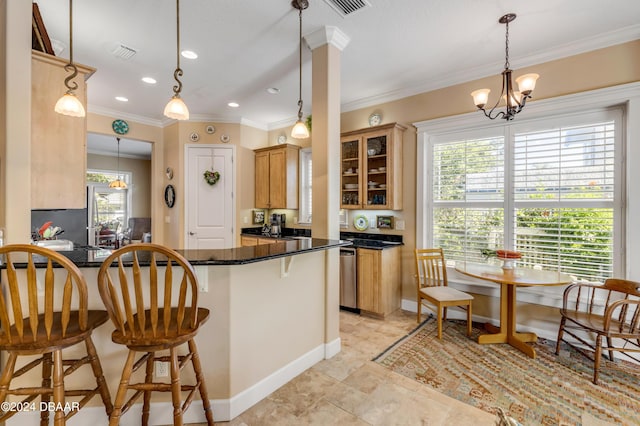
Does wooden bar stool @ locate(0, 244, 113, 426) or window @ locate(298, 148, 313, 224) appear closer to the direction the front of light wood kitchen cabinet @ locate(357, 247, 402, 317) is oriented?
the wooden bar stool

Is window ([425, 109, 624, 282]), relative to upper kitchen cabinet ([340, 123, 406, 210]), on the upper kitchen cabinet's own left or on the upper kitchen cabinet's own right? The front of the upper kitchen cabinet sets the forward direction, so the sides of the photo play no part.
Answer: on the upper kitchen cabinet's own left

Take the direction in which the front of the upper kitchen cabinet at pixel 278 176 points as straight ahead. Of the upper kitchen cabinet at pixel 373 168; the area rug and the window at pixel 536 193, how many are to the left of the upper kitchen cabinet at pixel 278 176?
3

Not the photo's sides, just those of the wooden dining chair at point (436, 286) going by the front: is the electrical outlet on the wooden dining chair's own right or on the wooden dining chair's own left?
on the wooden dining chair's own right

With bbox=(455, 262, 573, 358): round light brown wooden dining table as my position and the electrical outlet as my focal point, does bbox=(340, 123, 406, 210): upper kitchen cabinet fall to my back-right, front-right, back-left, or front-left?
front-right

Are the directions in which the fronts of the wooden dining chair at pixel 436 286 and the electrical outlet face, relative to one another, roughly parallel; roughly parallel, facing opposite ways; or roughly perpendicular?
roughly parallel

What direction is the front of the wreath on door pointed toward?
toward the camera

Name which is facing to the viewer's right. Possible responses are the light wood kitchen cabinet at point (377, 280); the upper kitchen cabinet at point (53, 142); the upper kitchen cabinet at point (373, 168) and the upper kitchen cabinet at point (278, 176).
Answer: the upper kitchen cabinet at point (53, 142)

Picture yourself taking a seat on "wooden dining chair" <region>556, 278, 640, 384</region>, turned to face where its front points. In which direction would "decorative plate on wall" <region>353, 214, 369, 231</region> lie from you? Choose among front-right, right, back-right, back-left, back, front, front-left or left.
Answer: front-right

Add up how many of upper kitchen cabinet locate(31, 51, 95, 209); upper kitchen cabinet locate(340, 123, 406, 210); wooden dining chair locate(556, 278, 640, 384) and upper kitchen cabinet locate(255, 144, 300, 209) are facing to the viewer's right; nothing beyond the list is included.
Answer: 1

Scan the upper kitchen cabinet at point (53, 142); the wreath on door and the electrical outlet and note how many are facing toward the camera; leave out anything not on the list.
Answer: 2

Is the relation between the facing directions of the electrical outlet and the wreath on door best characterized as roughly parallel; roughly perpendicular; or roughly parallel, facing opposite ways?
roughly parallel

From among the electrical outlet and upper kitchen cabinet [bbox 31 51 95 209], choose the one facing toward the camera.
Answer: the electrical outlet

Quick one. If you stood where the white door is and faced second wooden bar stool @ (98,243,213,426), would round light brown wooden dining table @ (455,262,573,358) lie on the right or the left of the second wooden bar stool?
left

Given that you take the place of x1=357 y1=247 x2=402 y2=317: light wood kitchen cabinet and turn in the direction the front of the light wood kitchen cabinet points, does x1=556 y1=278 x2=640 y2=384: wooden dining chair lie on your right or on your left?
on your left

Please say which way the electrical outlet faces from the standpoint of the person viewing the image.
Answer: facing the viewer

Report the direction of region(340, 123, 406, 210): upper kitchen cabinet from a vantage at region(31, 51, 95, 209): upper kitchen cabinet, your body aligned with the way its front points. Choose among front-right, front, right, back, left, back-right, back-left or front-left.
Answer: front

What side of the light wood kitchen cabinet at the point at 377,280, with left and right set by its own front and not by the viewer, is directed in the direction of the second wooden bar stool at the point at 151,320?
front
